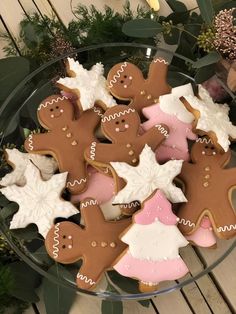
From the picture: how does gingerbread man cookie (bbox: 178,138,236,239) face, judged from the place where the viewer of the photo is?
facing the viewer

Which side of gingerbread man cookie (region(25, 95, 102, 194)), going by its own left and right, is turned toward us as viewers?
front

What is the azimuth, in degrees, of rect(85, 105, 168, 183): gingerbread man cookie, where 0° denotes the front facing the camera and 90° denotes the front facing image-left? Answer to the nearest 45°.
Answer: approximately 0°
